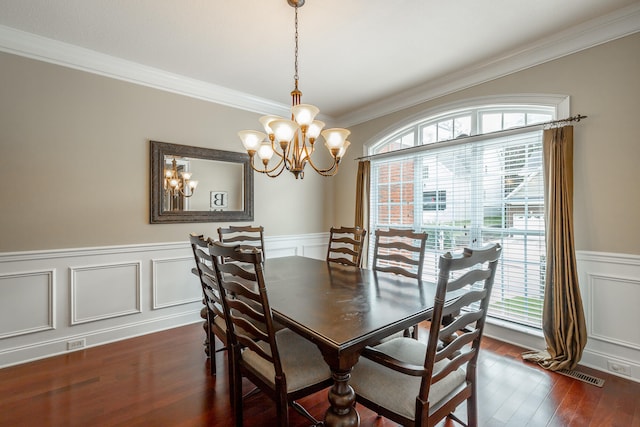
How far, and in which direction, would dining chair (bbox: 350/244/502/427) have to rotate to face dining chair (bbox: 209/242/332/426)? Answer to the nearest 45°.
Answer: approximately 45° to its left

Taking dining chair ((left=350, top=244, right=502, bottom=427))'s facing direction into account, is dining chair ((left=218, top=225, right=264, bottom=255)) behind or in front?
in front

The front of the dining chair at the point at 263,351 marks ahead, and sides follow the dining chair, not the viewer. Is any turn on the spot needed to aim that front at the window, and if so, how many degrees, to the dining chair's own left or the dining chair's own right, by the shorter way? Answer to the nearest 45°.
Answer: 0° — it already faces it

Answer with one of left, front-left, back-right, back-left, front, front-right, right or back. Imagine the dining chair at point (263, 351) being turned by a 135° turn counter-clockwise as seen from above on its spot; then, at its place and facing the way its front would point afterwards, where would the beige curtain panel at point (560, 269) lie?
back

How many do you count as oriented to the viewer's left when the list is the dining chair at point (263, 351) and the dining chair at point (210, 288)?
0

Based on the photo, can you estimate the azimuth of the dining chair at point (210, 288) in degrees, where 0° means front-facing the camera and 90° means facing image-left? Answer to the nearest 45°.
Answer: approximately 225°

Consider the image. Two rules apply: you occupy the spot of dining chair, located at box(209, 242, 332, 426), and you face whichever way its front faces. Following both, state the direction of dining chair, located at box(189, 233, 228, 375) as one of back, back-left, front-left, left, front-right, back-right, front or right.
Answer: left

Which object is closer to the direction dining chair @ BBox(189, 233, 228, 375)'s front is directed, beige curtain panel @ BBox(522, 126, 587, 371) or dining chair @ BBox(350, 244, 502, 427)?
the beige curtain panel

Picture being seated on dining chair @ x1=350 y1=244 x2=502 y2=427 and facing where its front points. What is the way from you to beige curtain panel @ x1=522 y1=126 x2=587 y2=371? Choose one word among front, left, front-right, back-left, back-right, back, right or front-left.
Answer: right

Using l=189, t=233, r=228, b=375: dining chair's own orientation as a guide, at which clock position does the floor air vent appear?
The floor air vent is roughly at 2 o'clock from the dining chair.

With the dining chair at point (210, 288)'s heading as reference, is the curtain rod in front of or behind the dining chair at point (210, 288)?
in front

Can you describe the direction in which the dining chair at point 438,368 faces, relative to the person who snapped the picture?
facing away from the viewer and to the left of the viewer

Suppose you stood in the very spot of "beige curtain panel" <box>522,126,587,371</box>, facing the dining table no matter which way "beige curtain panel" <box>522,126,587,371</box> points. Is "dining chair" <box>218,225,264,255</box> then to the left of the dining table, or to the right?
right

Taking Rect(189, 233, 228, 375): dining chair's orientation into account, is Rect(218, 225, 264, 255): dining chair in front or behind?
in front

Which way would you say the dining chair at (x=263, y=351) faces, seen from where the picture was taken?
facing away from the viewer and to the right of the viewer
